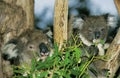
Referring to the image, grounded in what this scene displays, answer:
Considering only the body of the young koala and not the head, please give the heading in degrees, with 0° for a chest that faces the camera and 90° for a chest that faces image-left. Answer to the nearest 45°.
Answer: approximately 0°

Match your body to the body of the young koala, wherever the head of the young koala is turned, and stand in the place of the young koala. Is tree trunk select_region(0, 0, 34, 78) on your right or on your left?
on your right

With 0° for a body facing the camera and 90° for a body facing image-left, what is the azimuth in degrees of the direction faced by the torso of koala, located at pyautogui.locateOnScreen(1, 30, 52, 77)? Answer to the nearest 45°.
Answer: approximately 315°
